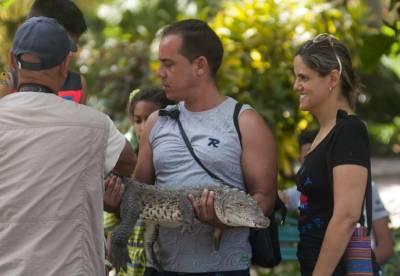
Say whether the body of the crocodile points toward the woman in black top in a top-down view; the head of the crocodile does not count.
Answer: yes

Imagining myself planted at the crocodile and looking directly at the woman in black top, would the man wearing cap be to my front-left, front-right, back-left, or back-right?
back-right

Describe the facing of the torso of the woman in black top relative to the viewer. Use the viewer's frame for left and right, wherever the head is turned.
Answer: facing to the left of the viewer

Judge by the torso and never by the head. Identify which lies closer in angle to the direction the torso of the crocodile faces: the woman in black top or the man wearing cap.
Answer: the woman in black top

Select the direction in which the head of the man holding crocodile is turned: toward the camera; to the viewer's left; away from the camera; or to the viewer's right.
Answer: to the viewer's left

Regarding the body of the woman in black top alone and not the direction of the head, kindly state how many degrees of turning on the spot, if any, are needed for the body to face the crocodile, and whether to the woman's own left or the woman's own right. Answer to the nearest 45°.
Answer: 0° — they already face it

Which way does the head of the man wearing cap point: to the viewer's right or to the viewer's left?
to the viewer's right

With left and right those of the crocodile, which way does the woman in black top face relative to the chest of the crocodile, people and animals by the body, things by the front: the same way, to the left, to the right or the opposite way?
the opposite way

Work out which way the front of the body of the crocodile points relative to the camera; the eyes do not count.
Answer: to the viewer's right

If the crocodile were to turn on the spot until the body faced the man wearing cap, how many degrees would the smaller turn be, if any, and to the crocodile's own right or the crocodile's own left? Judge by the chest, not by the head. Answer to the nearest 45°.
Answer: approximately 135° to the crocodile's own right

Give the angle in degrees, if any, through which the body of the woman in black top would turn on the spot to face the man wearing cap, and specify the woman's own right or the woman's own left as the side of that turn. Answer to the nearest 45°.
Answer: approximately 45° to the woman's own left
